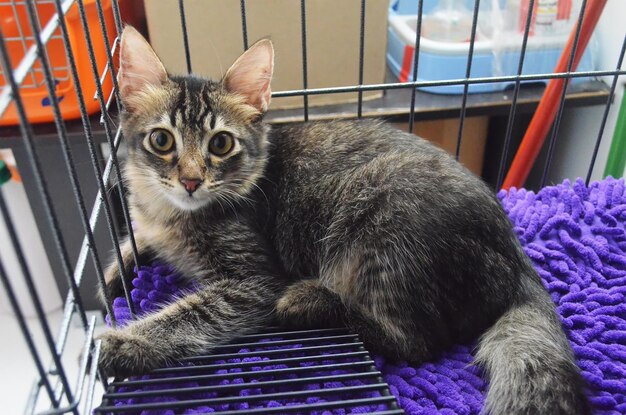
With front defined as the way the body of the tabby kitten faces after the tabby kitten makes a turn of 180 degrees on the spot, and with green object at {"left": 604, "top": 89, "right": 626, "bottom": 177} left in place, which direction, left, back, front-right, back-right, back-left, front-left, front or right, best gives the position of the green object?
front-left

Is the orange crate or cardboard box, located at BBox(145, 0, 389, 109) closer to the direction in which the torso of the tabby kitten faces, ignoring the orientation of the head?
the orange crate

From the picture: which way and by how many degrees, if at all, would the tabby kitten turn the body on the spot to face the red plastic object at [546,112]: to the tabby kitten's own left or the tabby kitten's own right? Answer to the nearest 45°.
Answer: approximately 135° to the tabby kitten's own right

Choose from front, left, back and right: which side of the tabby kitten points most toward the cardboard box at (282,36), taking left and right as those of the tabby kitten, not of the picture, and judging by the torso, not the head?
right

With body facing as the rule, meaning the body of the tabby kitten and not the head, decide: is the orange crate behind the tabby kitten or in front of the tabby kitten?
in front

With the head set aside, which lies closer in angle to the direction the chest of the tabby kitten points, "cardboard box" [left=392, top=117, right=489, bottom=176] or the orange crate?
the orange crate

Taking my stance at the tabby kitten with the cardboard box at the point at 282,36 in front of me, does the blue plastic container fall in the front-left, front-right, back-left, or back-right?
front-right

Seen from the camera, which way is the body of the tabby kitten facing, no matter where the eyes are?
to the viewer's left

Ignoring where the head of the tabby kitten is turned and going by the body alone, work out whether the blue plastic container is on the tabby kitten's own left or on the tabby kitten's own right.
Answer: on the tabby kitten's own right
